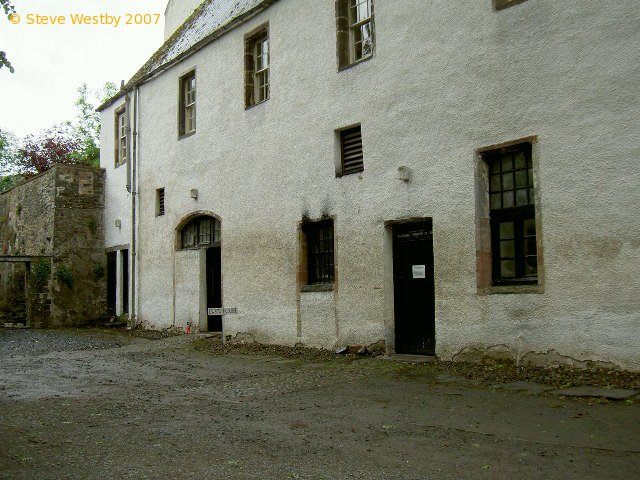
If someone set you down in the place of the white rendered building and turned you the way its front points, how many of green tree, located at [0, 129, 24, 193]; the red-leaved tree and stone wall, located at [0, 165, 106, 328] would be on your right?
3

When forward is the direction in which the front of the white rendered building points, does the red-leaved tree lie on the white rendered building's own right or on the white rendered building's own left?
on the white rendered building's own right

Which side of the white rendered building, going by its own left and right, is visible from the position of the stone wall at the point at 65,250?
right

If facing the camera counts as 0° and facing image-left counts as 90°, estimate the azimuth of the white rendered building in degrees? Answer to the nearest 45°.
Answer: approximately 45°

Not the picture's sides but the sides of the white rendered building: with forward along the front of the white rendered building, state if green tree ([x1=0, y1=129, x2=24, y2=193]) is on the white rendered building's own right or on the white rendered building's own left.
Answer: on the white rendered building's own right
